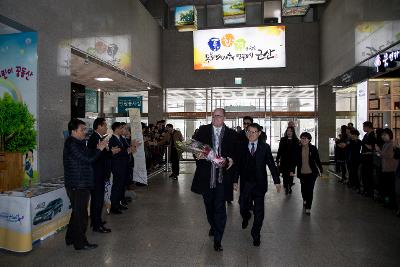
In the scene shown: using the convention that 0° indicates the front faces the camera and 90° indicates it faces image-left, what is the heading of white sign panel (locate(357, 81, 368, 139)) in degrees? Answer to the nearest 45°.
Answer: approximately 45°

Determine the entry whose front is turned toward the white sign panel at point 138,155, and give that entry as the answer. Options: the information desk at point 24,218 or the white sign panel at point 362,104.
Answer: the white sign panel at point 362,104

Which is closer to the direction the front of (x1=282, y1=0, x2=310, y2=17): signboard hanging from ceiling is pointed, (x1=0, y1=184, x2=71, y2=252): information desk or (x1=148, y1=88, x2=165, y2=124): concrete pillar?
the information desk

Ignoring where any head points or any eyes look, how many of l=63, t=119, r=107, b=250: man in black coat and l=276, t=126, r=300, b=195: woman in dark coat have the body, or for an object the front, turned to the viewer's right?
1

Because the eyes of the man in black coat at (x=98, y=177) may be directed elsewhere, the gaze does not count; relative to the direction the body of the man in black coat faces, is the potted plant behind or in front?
behind

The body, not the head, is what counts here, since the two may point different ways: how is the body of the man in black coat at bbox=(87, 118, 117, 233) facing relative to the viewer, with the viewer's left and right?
facing to the right of the viewer

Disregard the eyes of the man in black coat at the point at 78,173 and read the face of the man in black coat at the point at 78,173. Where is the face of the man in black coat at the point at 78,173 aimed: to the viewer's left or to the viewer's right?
to the viewer's right

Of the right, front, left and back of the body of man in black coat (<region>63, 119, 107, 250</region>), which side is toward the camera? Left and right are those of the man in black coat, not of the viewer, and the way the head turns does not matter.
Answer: right

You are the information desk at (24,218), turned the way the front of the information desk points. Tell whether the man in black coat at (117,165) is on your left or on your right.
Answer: on your left

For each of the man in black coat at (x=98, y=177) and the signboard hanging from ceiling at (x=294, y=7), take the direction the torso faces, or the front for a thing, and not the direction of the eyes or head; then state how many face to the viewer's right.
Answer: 1
